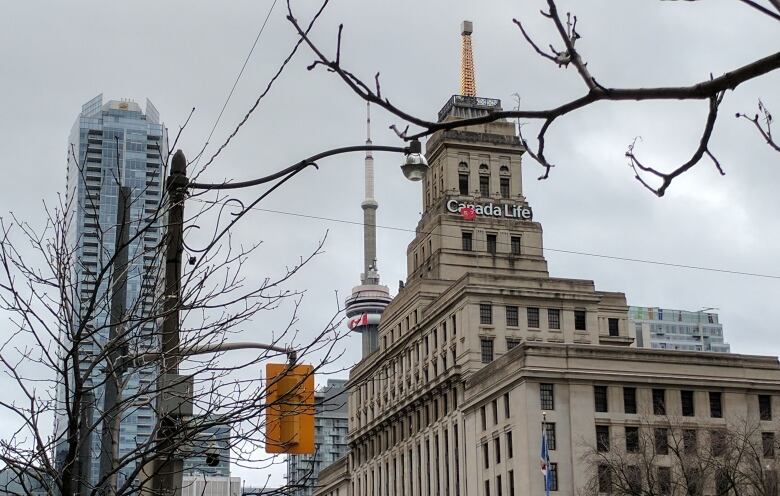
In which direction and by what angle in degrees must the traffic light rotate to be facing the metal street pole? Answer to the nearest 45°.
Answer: approximately 135° to its left

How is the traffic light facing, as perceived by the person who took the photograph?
facing away from the viewer
